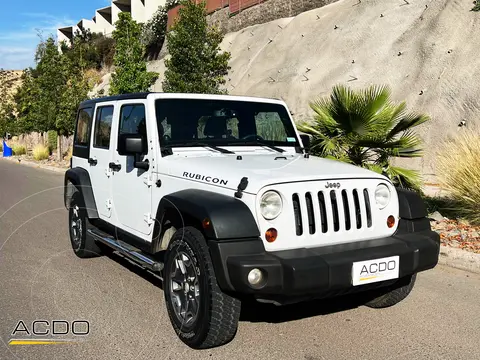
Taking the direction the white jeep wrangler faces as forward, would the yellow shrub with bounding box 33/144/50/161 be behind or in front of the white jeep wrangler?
behind

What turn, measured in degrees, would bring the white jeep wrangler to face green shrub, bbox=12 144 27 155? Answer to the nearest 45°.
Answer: approximately 180°

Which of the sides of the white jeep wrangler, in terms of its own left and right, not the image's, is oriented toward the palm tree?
left

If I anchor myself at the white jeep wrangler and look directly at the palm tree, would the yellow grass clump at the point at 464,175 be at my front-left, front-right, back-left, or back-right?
front-right

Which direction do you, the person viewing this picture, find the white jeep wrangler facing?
facing the viewer and to the right of the viewer

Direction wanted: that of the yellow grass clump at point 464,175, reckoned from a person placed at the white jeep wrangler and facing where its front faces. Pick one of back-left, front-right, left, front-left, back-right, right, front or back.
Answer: left
